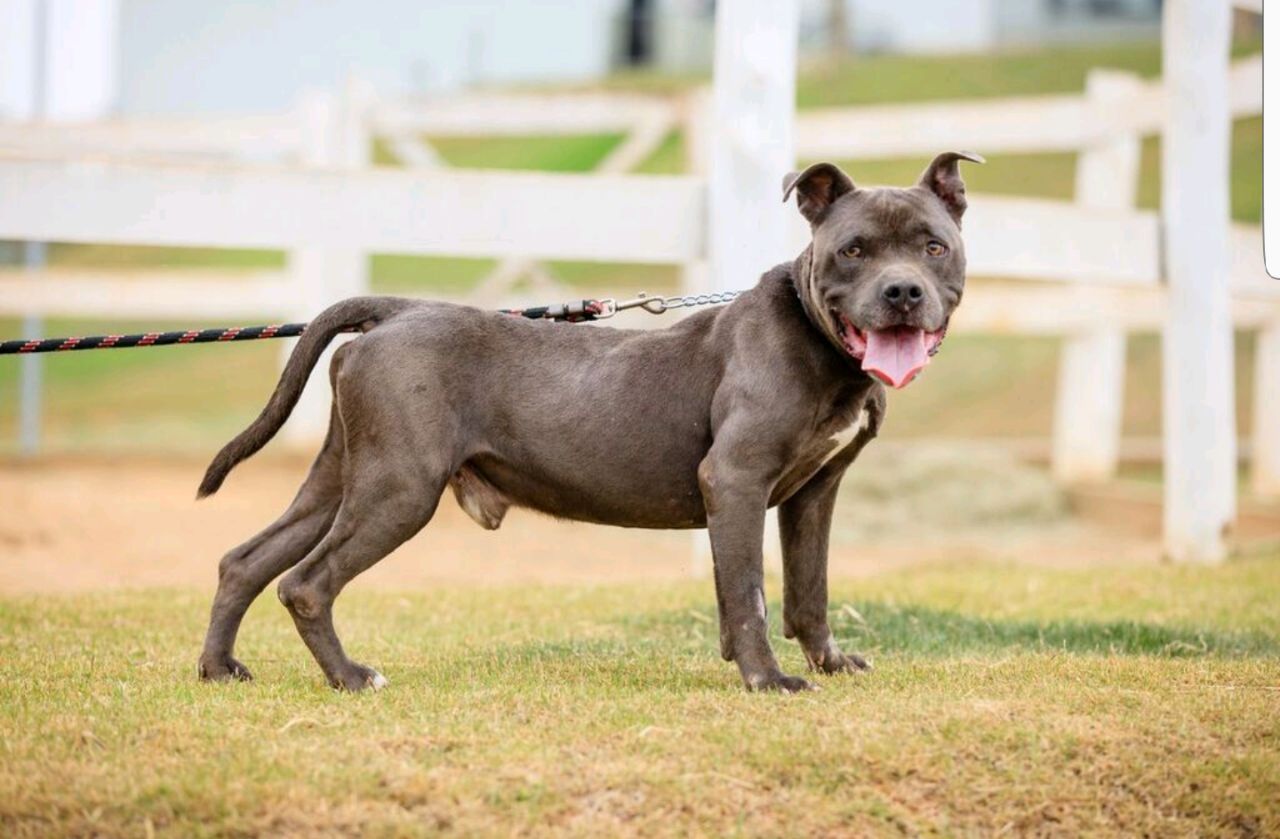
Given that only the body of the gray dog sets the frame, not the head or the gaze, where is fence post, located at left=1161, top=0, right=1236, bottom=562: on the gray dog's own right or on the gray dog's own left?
on the gray dog's own left

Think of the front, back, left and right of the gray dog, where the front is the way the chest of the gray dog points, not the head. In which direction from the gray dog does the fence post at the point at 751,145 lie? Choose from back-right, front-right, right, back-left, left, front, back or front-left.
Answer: left

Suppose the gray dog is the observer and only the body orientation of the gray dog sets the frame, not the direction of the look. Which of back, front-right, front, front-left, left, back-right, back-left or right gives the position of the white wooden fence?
left

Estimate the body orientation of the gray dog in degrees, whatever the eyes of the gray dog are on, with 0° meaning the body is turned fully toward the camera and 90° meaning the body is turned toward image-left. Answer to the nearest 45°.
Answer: approximately 270°
